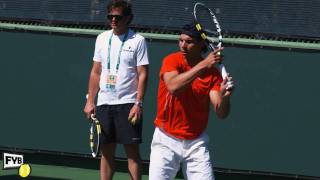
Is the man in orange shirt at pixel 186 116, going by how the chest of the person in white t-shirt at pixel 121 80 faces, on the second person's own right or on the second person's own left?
on the second person's own left

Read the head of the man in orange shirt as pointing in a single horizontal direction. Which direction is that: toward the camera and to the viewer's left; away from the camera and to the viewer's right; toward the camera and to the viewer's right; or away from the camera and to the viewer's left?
toward the camera and to the viewer's left

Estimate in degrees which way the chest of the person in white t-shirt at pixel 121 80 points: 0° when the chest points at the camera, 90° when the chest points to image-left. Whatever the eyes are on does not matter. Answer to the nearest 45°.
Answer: approximately 45°
